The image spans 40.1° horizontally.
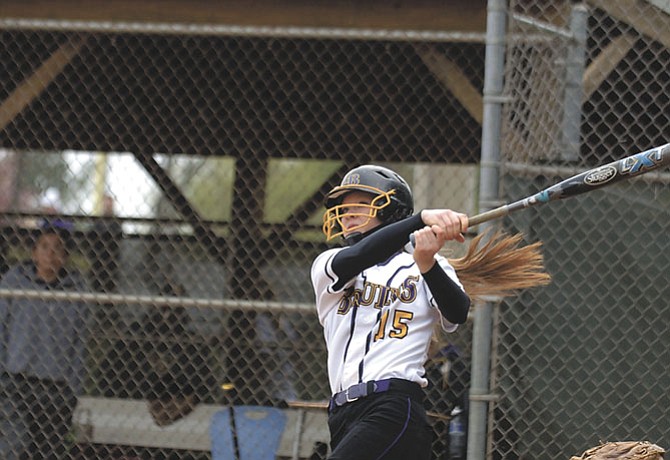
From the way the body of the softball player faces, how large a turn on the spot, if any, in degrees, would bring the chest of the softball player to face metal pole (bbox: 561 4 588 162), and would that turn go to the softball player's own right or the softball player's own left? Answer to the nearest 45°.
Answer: approximately 180°

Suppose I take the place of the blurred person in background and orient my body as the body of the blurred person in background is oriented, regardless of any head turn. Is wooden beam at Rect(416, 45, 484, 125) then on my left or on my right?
on my left

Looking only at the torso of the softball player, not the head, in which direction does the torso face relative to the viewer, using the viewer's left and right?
facing the viewer and to the left of the viewer

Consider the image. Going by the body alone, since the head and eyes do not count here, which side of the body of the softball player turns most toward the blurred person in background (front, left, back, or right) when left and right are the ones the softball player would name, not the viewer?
right

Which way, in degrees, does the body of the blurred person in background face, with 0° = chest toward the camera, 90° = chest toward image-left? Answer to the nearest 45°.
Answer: approximately 0°

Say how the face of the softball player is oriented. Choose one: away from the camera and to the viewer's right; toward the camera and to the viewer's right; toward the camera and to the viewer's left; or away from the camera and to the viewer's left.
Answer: toward the camera and to the viewer's left

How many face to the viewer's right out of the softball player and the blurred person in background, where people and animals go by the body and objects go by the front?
0

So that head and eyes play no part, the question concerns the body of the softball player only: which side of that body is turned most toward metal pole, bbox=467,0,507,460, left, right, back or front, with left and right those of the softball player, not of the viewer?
back

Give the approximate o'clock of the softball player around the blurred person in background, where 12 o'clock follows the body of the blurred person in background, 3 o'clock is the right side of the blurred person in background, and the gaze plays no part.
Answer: The softball player is roughly at 11 o'clock from the blurred person in background.

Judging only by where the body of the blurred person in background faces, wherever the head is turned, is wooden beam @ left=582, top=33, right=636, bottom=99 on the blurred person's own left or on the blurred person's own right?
on the blurred person's own left

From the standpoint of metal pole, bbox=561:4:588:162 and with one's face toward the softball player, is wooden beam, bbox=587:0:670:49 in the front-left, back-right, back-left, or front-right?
back-left
